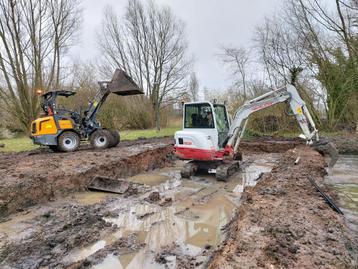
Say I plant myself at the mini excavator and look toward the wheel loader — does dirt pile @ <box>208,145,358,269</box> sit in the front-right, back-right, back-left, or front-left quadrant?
back-left

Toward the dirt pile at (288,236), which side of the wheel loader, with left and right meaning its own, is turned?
right

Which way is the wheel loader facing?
to the viewer's right

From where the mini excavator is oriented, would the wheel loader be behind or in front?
behind

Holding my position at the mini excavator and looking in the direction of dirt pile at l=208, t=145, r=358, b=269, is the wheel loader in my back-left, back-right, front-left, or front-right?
back-right

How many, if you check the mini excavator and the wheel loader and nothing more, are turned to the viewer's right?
2

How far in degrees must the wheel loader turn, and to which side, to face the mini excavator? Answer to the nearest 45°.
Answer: approximately 45° to its right
